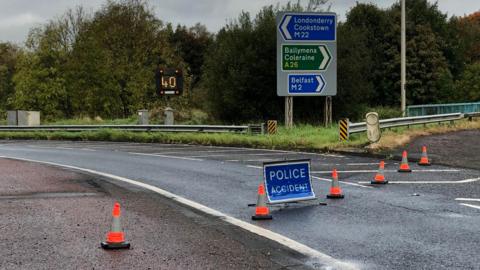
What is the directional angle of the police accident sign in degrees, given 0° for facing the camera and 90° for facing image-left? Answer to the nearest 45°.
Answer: approximately 0°

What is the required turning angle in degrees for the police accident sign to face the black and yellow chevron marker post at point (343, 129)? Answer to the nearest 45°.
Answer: approximately 180°

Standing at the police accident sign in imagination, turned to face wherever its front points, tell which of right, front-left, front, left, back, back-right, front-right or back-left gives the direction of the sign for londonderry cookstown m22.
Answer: back

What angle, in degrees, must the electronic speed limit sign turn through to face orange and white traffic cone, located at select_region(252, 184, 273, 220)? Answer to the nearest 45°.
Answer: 0° — it already faces it

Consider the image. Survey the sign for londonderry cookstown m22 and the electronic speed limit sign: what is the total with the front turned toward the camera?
2

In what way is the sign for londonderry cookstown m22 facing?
toward the camera

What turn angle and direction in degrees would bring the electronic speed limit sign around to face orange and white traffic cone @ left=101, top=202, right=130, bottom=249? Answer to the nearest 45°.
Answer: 0° — it already faces it

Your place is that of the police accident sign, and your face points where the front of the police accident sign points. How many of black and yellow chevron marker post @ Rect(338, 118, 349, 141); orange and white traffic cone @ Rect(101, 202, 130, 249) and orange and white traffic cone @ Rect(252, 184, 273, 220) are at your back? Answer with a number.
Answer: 1

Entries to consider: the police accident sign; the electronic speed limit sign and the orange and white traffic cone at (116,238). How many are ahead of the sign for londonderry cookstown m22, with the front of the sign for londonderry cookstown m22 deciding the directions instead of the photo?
2

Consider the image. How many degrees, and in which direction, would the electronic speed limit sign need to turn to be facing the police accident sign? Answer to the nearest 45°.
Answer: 0° — it already faces it

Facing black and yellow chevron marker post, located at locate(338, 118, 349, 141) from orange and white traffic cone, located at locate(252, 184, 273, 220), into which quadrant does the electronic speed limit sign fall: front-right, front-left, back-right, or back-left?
front-left

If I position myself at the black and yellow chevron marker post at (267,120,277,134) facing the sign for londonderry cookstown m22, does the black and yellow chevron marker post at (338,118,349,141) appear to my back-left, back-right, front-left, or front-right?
front-right

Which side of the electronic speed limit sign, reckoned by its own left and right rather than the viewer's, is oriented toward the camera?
front
